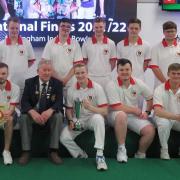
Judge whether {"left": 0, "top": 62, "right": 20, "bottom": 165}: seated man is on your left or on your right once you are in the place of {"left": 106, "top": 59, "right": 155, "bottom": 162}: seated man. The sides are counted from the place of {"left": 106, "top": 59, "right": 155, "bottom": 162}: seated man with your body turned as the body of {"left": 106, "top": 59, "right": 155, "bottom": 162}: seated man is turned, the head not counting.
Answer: on your right

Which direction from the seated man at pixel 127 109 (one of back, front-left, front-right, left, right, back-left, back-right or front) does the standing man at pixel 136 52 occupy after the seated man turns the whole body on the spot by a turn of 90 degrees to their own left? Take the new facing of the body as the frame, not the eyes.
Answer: left

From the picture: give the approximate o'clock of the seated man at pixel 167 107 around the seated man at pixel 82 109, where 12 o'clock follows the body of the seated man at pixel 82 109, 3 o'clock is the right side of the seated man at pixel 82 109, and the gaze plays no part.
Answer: the seated man at pixel 167 107 is roughly at 9 o'clock from the seated man at pixel 82 109.

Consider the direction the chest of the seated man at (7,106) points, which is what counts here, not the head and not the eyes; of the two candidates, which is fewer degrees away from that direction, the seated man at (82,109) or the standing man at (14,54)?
the seated man

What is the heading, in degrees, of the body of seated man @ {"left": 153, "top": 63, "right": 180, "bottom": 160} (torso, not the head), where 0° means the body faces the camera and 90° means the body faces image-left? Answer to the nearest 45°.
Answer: approximately 0°
